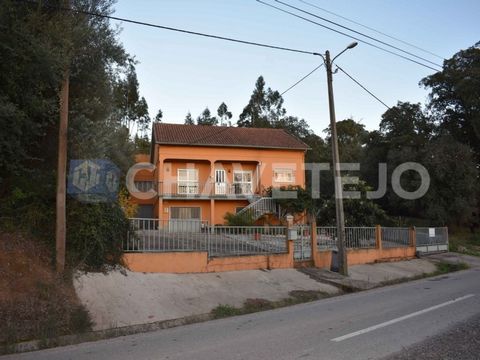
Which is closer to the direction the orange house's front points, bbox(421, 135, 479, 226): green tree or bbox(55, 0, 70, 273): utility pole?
the utility pole

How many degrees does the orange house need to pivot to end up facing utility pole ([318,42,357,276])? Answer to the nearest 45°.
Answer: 0° — it already faces it

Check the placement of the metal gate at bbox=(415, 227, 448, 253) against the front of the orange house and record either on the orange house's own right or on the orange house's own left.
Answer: on the orange house's own left

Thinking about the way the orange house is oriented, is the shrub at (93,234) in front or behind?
in front

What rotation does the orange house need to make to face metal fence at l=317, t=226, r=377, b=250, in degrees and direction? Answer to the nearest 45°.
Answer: approximately 45° to its left

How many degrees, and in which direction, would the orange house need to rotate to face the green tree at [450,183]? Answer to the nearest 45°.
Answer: approximately 90° to its left

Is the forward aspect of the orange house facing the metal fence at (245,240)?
yes

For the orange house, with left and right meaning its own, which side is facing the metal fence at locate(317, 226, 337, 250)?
front

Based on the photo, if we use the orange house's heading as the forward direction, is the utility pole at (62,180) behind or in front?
in front
